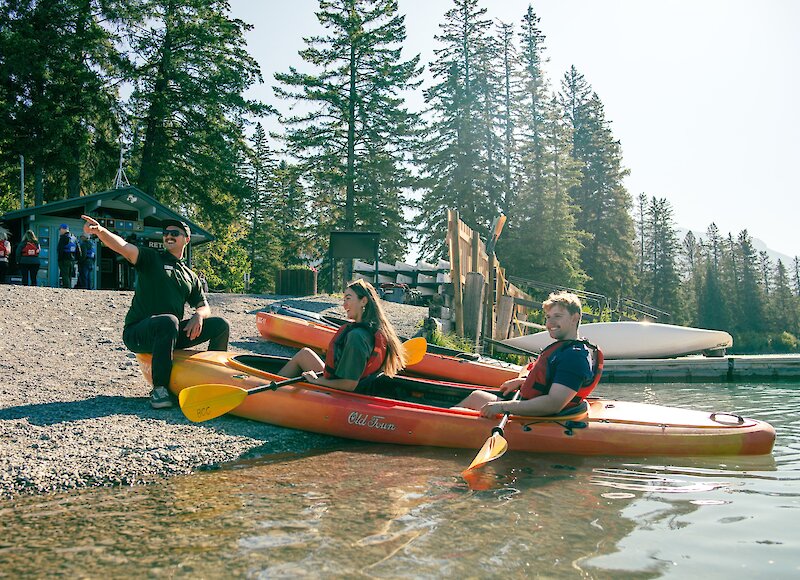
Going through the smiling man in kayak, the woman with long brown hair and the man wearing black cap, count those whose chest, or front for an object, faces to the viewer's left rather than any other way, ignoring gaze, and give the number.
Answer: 2

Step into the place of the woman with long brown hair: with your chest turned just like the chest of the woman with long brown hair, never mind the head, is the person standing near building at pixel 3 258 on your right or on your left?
on your right

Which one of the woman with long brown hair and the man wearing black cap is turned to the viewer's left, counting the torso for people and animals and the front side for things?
the woman with long brown hair

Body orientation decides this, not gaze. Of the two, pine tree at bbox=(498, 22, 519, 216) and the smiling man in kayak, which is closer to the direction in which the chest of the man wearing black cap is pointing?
the smiling man in kayak

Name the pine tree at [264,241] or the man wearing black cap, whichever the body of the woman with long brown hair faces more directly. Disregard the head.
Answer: the man wearing black cap

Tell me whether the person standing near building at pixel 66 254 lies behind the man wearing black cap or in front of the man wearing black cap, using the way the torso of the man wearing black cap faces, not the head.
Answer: behind

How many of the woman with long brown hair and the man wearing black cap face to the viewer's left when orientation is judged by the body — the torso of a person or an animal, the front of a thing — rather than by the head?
1

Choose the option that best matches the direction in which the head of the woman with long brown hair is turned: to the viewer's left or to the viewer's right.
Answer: to the viewer's left

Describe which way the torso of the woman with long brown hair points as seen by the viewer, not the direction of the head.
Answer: to the viewer's left

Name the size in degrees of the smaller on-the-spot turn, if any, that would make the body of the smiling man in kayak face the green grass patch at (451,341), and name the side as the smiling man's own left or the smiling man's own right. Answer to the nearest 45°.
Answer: approximately 90° to the smiling man's own right

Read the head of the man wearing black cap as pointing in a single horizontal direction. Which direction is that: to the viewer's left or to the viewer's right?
to the viewer's left

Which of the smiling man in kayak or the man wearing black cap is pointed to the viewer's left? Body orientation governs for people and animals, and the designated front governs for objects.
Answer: the smiling man in kayak
